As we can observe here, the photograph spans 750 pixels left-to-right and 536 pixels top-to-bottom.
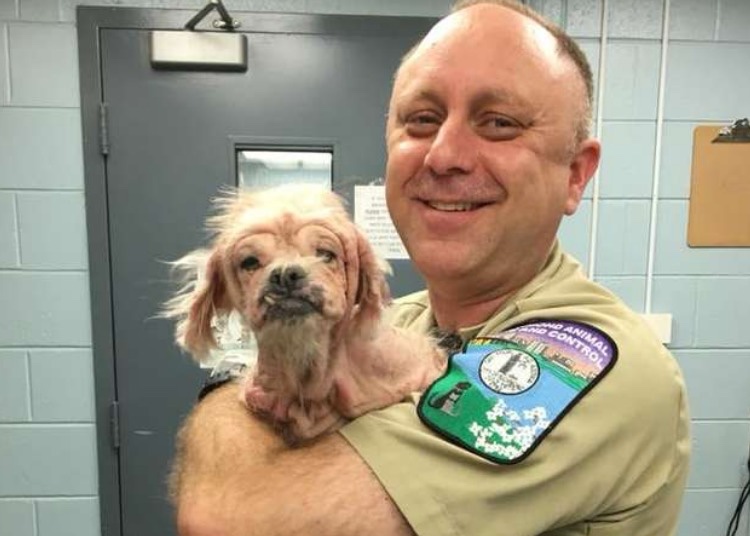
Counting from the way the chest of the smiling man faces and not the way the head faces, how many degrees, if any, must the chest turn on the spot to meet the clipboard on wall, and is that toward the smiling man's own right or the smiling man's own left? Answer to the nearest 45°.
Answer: approximately 180°

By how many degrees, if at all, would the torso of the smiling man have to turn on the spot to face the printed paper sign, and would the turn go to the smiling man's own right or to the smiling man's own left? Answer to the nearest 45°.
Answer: approximately 135° to the smiling man's own right

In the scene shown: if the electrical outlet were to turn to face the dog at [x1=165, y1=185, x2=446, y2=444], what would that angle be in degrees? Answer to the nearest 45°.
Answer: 0° — it already faces it

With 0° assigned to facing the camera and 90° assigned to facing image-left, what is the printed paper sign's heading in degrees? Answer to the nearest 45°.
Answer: approximately 0°

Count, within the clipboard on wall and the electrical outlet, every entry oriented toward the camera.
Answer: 2

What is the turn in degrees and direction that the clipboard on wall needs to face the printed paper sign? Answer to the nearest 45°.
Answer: approximately 45° to its right

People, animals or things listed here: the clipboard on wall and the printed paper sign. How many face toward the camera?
2

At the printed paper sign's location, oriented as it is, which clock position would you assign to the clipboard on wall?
The clipboard on wall is roughly at 9 o'clock from the printed paper sign.

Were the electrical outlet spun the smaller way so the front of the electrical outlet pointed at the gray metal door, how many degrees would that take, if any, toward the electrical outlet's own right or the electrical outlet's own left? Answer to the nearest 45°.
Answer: approximately 45° to the electrical outlet's own right

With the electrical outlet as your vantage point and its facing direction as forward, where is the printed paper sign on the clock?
The printed paper sign is roughly at 2 o'clock from the electrical outlet.

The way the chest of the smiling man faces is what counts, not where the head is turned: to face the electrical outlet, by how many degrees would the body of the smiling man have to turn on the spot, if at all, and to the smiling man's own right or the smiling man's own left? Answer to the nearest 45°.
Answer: approximately 180°

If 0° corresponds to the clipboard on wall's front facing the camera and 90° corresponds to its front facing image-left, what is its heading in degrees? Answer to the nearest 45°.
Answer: approximately 0°
